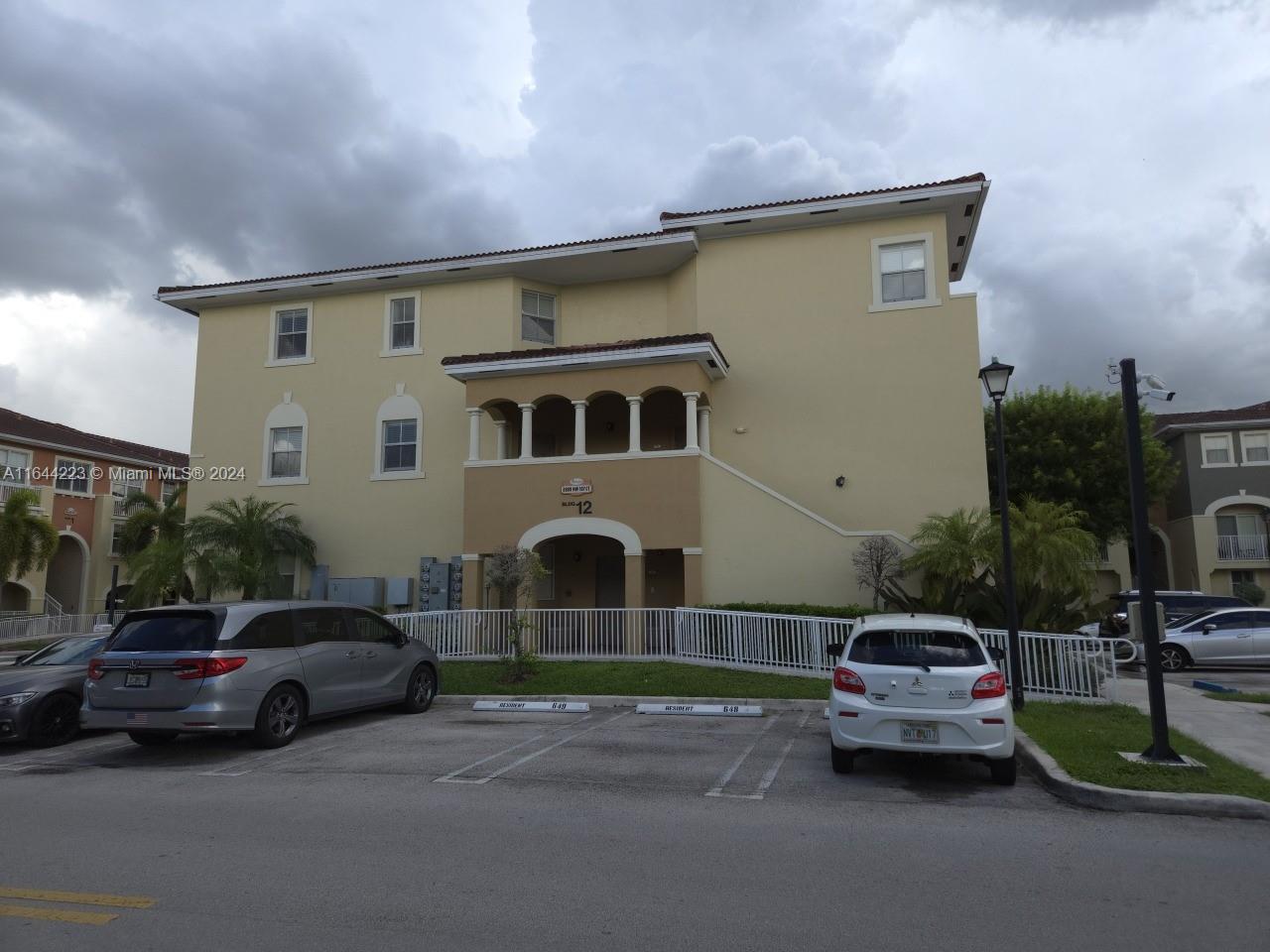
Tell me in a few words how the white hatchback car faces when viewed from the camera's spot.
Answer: facing away from the viewer

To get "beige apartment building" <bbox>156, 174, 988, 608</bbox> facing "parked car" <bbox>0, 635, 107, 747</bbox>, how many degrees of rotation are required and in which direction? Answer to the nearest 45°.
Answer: approximately 45° to its right

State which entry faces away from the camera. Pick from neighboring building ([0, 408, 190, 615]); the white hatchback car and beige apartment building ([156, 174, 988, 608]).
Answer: the white hatchback car

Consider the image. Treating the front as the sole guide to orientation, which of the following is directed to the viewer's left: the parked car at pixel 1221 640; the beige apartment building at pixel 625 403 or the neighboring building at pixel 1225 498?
the parked car

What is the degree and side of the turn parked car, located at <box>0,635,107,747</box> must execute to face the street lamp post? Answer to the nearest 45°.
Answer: approximately 90° to its left

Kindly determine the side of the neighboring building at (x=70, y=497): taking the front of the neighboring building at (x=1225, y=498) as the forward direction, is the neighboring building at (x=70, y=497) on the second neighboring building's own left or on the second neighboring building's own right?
on the second neighboring building's own right

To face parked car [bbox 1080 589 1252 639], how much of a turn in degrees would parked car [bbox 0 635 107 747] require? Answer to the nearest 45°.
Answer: approximately 135° to its left

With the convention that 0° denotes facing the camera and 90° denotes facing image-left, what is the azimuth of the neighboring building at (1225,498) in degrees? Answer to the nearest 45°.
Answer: approximately 0°

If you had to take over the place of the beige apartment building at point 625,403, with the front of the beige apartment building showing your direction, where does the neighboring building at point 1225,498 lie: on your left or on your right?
on your left

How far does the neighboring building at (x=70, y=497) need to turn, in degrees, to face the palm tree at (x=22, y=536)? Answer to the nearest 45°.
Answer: approximately 45° to its right

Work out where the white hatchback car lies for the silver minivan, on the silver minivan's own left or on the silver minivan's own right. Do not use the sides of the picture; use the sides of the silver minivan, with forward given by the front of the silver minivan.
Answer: on the silver minivan's own right
